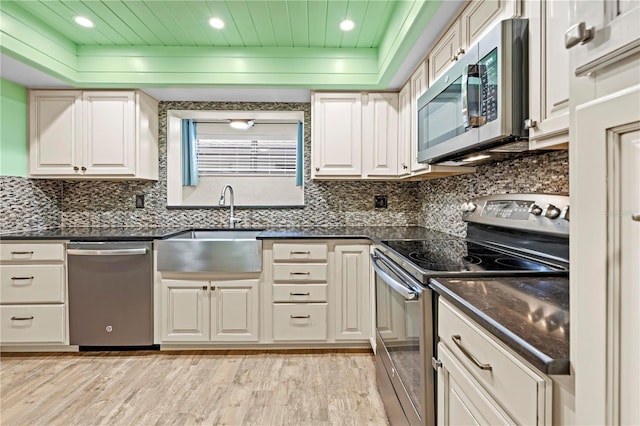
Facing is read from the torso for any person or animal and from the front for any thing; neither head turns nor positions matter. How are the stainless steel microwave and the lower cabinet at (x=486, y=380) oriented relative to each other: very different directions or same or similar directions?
same or similar directions

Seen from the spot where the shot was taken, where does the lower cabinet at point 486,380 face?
facing the viewer and to the left of the viewer

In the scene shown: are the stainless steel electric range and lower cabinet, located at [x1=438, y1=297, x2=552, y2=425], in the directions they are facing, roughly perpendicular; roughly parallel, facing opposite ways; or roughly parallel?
roughly parallel

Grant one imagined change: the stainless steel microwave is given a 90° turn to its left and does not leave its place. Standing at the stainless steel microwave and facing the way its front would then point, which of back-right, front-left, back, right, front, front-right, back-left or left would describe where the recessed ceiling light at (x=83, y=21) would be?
back-right

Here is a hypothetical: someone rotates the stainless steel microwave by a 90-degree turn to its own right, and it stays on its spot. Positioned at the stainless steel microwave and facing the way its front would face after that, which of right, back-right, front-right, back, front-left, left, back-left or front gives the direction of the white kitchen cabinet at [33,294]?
front-left

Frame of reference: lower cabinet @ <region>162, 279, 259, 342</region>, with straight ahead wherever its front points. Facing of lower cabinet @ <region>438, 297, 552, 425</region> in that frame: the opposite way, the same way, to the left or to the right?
to the right

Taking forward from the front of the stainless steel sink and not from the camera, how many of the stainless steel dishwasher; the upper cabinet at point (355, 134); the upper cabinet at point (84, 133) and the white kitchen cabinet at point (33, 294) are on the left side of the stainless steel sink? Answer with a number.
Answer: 1

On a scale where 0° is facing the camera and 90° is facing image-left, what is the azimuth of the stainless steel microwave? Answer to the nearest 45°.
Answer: approximately 45°

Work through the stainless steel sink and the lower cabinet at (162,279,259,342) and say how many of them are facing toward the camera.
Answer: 2

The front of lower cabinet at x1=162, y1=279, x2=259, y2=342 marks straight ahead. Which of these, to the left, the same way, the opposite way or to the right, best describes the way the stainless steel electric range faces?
to the right

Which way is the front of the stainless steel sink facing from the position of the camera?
facing the viewer

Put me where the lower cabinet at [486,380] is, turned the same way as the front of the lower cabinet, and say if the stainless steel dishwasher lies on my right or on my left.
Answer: on my right

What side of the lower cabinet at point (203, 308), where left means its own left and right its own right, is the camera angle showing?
front

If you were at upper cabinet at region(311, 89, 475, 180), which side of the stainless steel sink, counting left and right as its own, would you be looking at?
left

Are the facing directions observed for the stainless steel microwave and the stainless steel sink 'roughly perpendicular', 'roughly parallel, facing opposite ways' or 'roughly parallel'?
roughly perpendicular

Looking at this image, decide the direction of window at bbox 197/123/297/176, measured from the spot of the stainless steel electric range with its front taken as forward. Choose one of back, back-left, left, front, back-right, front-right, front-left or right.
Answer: right

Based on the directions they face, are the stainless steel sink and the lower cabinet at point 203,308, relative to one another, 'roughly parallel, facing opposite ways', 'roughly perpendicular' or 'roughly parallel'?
roughly parallel
